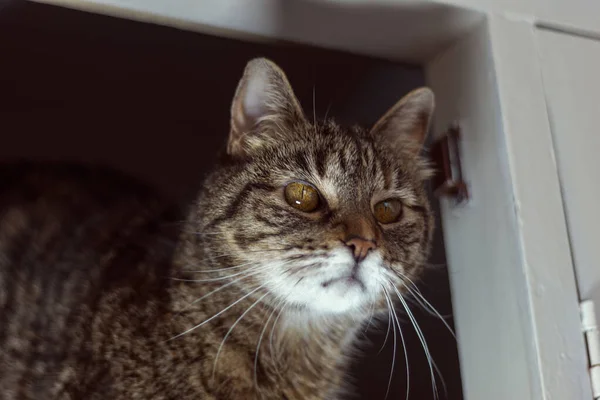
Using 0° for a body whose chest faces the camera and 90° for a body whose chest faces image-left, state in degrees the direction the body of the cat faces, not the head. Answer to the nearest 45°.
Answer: approximately 315°
